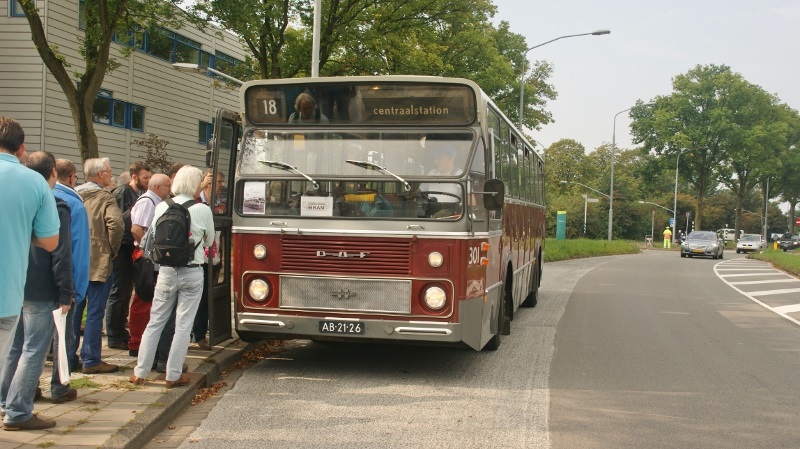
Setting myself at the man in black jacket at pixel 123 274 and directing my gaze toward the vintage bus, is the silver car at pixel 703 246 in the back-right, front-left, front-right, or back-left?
front-left

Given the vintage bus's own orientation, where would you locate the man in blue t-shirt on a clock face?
The man in blue t-shirt is roughly at 1 o'clock from the vintage bus.

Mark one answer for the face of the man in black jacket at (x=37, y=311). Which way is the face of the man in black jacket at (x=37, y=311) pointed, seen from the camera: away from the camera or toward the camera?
away from the camera

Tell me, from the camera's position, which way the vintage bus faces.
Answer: facing the viewer

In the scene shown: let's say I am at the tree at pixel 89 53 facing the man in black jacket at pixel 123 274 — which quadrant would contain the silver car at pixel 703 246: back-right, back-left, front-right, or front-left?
back-left

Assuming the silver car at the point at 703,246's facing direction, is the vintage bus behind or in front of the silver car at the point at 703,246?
in front

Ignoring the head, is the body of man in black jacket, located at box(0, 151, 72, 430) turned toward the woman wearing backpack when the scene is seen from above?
yes

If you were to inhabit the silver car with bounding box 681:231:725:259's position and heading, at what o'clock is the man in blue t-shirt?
The man in blue t-shirt is roughly at 12 o'clock from the silver car.

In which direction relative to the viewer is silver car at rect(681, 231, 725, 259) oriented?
toward the camera
